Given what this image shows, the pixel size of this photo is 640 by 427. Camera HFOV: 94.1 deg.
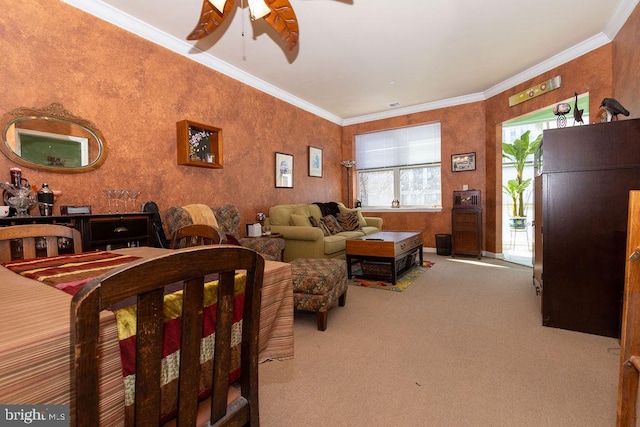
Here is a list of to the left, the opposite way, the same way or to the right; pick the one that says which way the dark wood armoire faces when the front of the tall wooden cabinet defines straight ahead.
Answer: to the right

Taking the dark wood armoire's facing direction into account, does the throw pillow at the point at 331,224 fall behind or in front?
in front

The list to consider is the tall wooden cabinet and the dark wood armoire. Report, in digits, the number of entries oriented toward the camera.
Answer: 1

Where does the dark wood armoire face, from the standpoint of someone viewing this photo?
facing to the left of the viewer

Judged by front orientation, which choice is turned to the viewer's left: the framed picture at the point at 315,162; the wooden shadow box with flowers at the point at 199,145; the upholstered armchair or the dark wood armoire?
the dark wood armoire

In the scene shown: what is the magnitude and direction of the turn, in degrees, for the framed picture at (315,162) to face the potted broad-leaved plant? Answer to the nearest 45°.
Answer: approximately 45° to its left

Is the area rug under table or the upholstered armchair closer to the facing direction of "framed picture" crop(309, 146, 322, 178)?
the area rug under table

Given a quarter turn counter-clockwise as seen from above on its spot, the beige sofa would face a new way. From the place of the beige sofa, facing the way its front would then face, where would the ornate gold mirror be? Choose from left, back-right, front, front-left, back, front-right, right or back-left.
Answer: back

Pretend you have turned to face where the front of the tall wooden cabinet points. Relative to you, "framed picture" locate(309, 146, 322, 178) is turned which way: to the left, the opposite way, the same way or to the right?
to the left

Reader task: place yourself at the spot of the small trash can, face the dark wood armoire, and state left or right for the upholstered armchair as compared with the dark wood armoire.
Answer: right

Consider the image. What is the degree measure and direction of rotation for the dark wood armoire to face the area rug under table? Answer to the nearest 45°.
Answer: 0° — it already faces it

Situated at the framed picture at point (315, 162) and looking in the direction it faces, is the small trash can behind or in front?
in front

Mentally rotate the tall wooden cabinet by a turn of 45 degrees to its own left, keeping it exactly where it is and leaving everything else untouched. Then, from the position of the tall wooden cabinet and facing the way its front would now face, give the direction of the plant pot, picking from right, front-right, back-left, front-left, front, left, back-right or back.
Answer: left

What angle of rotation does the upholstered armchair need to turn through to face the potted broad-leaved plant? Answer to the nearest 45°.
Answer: approximately 45° to its left

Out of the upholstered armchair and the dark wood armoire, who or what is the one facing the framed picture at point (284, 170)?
the dark wood armoire

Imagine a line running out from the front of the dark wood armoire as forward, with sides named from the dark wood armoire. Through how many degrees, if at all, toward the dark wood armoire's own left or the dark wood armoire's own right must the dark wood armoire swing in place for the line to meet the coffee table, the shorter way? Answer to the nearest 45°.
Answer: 0° — it already faces it

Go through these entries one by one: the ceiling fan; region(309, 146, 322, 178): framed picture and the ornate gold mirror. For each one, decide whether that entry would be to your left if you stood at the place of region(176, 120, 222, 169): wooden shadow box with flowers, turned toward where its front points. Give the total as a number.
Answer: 1
